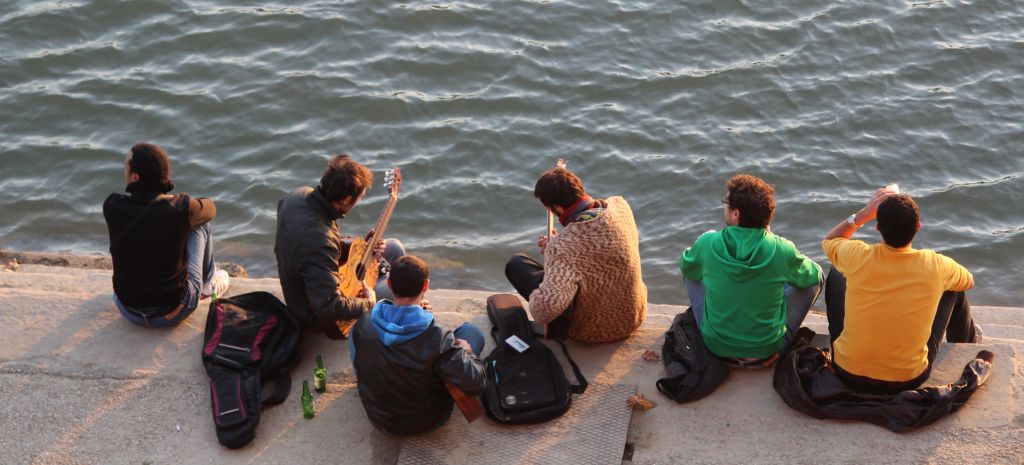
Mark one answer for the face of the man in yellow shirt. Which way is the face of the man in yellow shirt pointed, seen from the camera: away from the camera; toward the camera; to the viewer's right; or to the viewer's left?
away from the camera

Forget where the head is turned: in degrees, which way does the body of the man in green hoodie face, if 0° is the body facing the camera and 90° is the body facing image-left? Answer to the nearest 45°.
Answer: approximately 180°

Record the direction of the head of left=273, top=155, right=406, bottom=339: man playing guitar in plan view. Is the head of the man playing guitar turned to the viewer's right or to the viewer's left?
to the viewer's right

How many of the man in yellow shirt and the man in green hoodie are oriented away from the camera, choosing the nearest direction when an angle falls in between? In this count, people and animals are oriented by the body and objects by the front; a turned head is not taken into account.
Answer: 2

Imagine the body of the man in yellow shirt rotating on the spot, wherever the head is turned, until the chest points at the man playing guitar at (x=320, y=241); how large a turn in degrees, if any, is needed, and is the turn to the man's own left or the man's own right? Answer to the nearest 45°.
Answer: approximately 90° to the man's own left

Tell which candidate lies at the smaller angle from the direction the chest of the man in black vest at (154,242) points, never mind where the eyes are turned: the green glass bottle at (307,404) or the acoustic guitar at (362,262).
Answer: the acoustic guitar

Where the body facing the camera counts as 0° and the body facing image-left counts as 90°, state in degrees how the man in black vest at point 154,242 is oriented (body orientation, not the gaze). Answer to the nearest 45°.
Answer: approximately 225°

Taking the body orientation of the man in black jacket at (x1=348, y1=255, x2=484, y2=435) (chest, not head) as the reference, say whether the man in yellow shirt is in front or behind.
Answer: in front

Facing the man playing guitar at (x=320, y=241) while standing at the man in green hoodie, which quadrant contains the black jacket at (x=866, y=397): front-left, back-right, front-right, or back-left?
back-left

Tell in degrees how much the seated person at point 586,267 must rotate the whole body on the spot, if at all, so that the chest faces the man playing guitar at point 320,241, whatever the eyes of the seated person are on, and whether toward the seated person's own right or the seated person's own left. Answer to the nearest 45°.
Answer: approximately 45° to the seated person's own left

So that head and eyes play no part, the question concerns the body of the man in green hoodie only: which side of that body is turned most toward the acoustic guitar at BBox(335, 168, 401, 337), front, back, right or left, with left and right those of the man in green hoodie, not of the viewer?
left

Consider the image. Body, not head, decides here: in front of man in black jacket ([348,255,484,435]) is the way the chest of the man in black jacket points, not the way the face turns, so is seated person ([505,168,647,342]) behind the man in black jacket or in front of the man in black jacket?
in front

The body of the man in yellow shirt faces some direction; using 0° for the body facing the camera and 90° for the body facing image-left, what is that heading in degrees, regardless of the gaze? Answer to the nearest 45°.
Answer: approximately 180°

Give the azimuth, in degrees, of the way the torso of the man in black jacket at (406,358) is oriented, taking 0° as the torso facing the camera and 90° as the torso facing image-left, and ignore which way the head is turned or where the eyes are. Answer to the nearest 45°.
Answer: approximately 225°

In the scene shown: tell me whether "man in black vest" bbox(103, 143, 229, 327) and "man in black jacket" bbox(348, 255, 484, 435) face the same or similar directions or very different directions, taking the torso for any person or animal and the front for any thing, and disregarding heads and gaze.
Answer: same or similar directions

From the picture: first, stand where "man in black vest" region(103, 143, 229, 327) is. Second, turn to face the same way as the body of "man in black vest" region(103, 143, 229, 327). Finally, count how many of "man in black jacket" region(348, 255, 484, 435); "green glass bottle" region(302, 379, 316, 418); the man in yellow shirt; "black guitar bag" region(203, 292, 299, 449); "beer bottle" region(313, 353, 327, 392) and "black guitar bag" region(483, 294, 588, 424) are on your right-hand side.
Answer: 6

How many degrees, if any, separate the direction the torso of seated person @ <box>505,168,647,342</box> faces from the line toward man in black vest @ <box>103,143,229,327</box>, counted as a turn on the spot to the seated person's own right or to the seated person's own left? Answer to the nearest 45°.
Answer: approximately 45° to the seated person's own left
